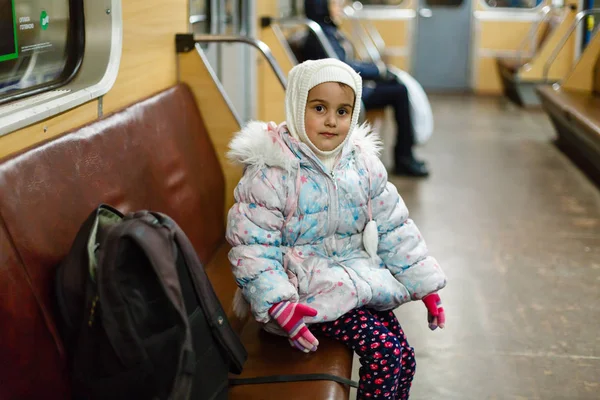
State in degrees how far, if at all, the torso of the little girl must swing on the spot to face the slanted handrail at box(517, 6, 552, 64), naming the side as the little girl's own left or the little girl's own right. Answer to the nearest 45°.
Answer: approximately 135° to the little girl's own left

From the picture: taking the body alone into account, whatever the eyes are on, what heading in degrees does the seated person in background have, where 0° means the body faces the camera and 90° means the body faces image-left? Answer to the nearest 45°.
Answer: approximately 270°

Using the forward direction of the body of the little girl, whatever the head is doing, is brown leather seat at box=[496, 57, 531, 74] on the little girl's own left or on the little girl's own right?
on the little girl's own left

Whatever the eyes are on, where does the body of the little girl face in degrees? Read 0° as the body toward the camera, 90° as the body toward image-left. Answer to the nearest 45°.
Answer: approximately 315°

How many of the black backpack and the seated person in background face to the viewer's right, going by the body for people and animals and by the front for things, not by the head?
1

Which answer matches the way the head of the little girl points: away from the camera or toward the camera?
toward the camera

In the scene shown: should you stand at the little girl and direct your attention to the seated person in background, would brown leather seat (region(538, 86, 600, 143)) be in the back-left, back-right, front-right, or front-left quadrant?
front-right

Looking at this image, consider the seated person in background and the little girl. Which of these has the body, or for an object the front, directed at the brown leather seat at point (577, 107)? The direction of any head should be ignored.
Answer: the seated person in background

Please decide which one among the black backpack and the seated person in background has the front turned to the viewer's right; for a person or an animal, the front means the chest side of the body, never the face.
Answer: the seated person in background

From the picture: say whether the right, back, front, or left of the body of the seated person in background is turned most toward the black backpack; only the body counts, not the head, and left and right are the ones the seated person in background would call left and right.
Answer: right

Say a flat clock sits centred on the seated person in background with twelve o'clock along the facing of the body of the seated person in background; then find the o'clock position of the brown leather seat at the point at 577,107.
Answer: The brown leather seat is roughly at 12 o'clock from the seated person in background.
